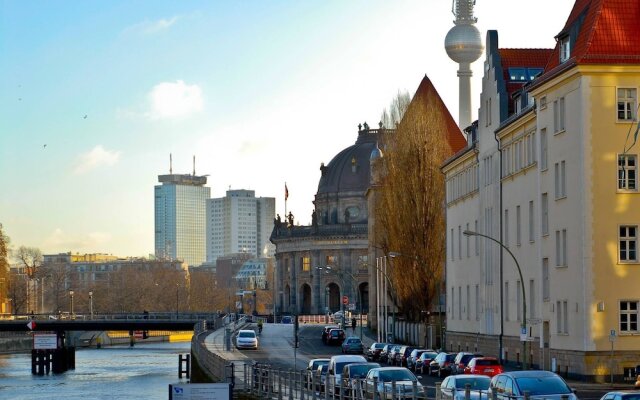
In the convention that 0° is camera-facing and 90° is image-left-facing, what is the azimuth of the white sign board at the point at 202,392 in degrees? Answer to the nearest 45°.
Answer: approximately 0°

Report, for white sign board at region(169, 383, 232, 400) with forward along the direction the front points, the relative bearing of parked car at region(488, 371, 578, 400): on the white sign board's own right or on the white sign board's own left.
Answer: on the white sign board's own left
